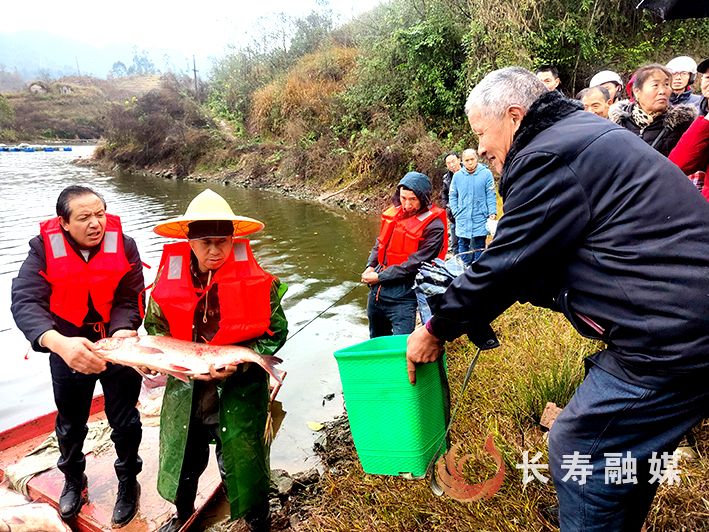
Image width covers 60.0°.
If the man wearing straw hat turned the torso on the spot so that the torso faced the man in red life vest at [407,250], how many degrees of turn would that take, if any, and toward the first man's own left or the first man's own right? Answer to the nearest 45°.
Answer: approximately 135° to the first man's own left

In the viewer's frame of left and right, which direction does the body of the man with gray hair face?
facing to the left of the viewer

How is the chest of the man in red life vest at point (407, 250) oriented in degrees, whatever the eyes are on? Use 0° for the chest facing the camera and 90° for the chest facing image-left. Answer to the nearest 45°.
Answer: approximately 45°

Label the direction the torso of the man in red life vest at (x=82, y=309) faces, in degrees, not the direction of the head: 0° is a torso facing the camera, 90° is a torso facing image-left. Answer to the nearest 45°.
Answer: approximately 0°

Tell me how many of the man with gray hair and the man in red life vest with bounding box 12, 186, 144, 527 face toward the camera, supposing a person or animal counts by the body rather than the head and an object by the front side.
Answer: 1

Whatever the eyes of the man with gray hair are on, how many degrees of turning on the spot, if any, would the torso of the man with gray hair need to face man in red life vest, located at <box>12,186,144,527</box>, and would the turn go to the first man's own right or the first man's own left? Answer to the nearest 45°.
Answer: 0° — they already face them

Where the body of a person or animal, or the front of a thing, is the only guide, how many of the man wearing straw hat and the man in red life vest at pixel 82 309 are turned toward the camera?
2
